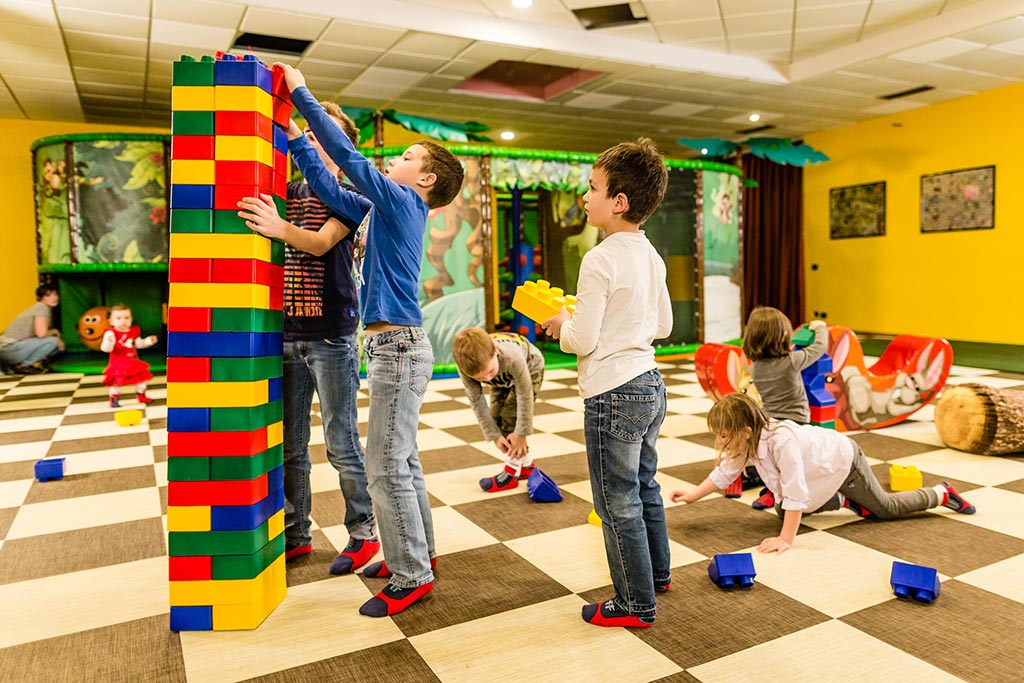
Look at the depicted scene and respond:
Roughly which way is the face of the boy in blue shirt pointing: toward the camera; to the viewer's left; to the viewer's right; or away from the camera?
to the viewer's left

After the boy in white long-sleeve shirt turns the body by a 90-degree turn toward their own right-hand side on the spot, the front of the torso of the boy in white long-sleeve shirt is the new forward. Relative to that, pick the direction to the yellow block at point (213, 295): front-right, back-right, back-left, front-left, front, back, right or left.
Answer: back-left

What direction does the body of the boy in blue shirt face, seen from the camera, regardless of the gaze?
to the viewer's left

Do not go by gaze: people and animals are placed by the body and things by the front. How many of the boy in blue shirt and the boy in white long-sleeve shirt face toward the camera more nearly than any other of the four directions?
0

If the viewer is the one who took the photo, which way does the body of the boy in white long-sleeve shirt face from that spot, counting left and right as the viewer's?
facing away from the viewer and to the left of the viewer

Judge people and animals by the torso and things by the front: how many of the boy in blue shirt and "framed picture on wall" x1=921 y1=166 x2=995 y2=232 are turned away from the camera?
0

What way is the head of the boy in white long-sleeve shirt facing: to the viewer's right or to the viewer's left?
to the viewer's left

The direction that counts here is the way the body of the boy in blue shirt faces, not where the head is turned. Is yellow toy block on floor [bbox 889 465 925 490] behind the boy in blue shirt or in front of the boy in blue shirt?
behind

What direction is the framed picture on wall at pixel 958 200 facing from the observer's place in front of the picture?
facing the viewer and to the left of the viewer

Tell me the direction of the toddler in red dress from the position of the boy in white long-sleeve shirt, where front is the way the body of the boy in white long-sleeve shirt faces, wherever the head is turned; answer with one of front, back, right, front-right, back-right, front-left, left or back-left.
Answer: front

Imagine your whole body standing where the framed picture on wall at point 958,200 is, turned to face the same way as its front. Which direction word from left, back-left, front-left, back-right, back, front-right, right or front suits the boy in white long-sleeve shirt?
front-left

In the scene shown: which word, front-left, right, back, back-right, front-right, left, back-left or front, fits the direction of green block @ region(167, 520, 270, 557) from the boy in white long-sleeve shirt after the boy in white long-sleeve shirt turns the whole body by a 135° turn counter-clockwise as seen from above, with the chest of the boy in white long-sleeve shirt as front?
right
